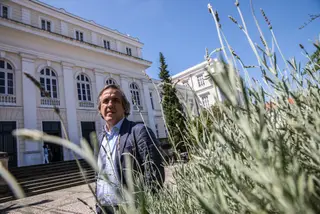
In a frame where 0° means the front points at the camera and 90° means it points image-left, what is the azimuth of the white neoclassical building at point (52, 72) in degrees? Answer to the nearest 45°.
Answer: approximately 315°

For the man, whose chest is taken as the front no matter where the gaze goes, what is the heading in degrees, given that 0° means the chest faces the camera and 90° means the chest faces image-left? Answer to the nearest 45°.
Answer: approximately 45°

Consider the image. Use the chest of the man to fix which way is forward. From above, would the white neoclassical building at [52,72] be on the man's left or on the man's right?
on the man's right

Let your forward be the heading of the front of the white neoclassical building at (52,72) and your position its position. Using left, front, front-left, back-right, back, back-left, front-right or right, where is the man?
front-right
